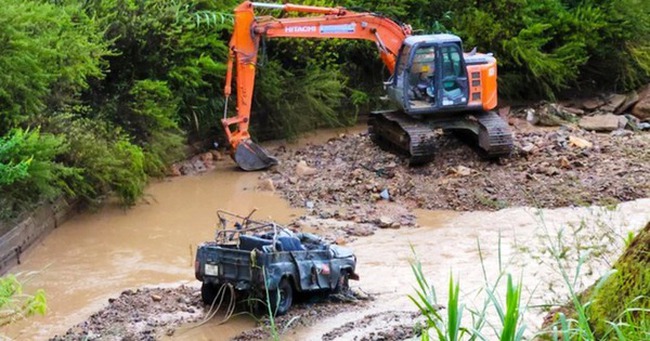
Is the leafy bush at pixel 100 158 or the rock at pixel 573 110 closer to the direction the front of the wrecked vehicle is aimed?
the rock

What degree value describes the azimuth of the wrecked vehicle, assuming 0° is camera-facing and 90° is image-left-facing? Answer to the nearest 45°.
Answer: approximately 225°

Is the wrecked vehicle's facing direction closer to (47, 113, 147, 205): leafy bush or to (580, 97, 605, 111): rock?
the rock

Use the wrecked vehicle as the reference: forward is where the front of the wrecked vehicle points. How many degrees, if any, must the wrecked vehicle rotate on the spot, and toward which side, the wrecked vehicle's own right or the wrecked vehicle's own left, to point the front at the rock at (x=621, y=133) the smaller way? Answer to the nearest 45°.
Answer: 0° — it already faces it

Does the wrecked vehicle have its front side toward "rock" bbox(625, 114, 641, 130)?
yes
